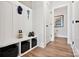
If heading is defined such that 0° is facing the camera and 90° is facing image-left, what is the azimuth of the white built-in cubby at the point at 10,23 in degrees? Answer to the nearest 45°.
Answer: approximately 315°
